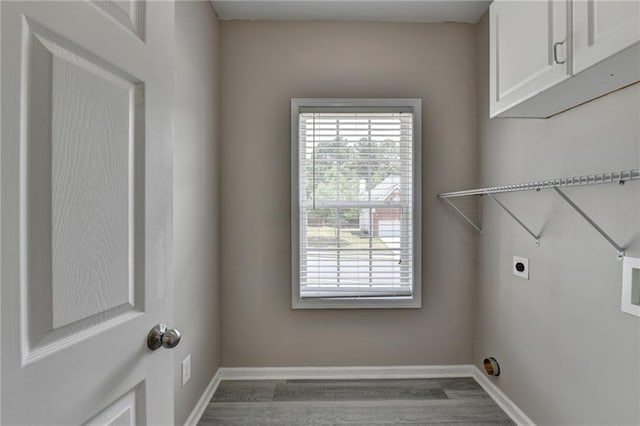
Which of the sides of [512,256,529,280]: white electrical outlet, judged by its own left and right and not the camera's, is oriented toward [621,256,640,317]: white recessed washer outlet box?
left

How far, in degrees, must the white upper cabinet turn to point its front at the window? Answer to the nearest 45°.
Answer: approximately 90° to its right

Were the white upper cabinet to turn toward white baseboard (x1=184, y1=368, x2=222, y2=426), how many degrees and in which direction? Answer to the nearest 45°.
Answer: approximately 45° to its right

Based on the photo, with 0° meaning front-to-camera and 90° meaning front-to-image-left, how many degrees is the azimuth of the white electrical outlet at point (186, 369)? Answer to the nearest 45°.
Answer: approximately 315°

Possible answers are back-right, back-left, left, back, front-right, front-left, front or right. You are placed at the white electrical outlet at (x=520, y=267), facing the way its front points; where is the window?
front-right

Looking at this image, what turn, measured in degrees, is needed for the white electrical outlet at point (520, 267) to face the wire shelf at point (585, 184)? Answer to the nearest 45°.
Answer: approximately 45° to its left

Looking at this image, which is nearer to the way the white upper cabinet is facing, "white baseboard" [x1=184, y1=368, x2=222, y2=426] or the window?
the white baseboard

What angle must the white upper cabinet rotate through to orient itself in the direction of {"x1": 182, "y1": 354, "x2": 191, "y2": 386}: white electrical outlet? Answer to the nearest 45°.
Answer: approximately 45° to its right

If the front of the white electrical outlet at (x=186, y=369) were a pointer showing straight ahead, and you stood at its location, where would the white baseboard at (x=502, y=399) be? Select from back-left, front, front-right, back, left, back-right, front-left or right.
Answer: front-left
